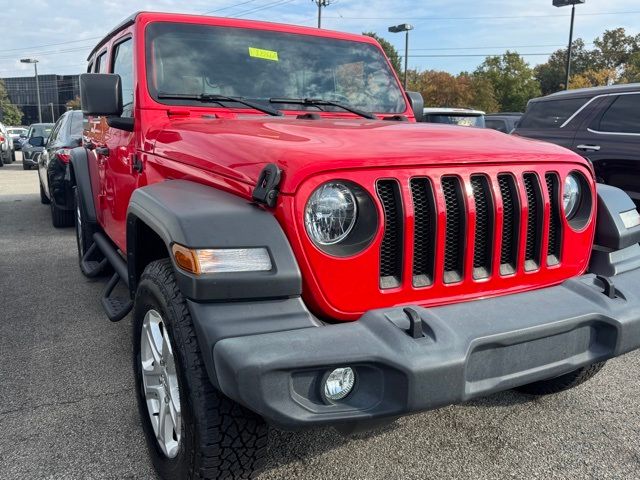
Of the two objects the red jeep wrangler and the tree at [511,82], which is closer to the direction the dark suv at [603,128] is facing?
the red jeep wrangler

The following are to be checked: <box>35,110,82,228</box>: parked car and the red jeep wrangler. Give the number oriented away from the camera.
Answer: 1

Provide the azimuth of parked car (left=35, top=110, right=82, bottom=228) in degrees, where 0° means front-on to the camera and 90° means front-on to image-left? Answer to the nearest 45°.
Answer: approximately 180°

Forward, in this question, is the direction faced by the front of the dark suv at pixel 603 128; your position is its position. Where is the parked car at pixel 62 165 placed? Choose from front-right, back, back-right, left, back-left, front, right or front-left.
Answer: back-right

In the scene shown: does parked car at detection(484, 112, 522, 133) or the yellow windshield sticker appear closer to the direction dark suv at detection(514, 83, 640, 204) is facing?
the yellow windshield sticker

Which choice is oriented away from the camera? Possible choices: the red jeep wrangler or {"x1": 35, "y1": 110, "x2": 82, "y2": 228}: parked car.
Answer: the parked car

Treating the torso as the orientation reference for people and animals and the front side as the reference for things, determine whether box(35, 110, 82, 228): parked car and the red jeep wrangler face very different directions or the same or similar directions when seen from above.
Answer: very different directions

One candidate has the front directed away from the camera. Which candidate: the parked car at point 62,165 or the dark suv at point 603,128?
the parked car
